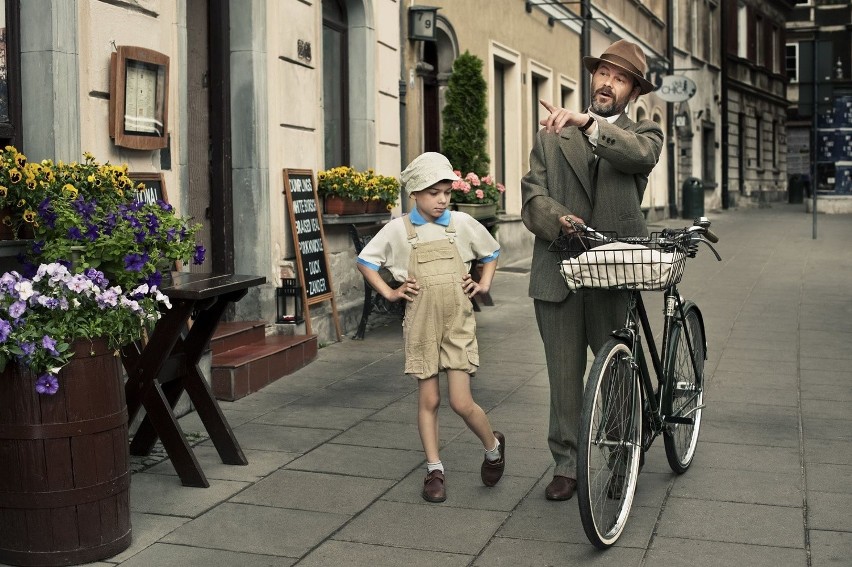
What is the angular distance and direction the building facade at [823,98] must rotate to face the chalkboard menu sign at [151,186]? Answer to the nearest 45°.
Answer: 0° — it already faces it

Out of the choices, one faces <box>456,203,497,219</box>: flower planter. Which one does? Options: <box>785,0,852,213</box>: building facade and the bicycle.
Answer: the building facade

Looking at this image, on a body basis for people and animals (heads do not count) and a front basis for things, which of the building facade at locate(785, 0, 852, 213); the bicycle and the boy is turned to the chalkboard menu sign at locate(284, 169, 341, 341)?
the building facade

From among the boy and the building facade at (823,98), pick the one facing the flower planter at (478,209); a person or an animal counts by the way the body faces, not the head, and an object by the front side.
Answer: the building facade

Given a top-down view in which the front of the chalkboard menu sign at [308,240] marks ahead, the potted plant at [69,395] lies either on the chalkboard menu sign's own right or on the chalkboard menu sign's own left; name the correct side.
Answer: on the chalkboard menu sign's own right

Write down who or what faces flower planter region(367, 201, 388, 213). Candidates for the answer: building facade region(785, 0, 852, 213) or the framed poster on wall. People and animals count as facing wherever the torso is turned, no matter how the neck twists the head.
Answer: the building facade

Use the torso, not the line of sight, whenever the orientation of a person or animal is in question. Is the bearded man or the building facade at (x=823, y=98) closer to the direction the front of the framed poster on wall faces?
the bearded man

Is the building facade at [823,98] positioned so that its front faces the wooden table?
yes

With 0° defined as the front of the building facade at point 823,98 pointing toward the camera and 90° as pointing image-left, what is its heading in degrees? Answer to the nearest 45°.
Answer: approximately 0°

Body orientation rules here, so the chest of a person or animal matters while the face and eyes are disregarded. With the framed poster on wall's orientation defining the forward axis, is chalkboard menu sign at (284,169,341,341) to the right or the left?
on its left

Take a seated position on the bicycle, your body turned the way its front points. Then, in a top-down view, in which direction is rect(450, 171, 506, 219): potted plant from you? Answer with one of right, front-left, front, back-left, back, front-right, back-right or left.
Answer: back

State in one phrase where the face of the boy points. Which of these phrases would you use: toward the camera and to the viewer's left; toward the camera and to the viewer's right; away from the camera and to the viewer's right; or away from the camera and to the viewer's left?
toward the camera and to the viewer's right

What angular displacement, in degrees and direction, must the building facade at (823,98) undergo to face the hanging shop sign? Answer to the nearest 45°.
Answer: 0° — it already faces it
